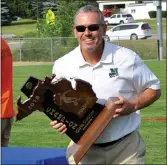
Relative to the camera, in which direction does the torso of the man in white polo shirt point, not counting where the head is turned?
toward the camera

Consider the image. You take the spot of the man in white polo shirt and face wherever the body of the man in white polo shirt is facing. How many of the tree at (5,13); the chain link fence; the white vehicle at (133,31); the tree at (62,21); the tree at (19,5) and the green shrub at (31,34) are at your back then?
6

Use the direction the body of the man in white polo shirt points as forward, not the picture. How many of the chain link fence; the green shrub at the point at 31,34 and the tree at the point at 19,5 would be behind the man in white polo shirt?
3

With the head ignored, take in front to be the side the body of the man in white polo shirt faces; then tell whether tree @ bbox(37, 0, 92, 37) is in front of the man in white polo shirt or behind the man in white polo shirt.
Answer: behind

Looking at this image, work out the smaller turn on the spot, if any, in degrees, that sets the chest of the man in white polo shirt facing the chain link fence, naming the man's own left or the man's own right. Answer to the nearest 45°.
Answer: approximately 180°

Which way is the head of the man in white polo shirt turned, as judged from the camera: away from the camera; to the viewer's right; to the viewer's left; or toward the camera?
toward the camera

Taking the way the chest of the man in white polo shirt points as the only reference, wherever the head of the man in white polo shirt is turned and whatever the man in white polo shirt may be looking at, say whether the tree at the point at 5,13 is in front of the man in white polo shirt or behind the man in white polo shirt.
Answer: behind

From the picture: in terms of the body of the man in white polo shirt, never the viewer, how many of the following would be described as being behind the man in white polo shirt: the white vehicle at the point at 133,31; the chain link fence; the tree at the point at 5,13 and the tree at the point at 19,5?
4

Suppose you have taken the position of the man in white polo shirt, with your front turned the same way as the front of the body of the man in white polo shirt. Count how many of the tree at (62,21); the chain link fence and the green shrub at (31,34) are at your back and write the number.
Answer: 3

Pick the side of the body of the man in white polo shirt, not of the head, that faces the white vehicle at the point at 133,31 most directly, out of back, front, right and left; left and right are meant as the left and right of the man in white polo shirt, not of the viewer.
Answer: back

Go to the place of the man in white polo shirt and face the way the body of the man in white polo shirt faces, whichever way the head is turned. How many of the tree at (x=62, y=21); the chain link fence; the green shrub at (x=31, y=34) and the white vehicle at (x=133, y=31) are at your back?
4
